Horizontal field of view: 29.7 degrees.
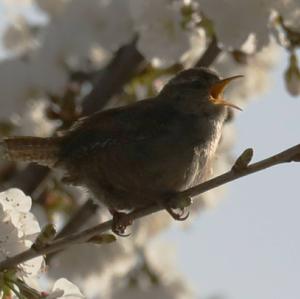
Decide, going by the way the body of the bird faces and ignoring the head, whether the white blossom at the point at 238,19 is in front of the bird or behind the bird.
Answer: in front

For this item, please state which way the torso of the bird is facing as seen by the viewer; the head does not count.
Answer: to the viewer's right

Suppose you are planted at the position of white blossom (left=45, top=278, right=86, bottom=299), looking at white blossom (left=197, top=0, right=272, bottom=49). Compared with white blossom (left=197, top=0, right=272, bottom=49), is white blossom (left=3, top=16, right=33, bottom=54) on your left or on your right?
left

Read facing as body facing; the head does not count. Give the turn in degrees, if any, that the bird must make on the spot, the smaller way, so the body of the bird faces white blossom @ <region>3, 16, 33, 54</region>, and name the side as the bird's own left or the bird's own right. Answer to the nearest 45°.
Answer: approximately 90° to the bird's own left

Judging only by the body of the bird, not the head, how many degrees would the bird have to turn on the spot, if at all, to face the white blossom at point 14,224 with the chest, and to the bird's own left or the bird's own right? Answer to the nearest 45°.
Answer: approximately 135° to the bird's own right
